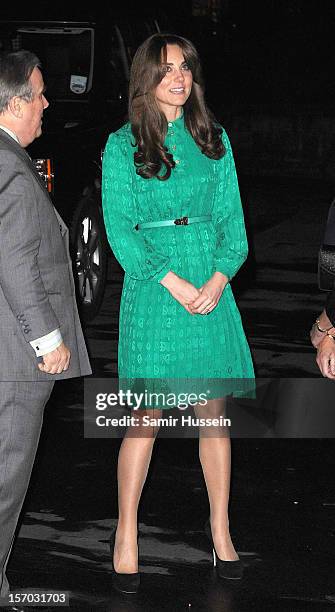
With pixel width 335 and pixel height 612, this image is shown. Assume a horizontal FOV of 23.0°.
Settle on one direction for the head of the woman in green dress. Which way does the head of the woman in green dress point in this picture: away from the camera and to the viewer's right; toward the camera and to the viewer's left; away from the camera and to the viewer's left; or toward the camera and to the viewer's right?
toward the camera and to the viewer's right

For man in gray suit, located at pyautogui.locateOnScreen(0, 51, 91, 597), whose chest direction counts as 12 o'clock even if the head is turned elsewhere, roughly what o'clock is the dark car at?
The dark car is roughly at 9 o'clock from the man in gray suit.

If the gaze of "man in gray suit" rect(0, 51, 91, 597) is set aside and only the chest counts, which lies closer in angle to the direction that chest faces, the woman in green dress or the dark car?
the woman in green dress

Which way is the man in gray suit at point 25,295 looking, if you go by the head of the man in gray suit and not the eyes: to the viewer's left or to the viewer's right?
to the viewer's right

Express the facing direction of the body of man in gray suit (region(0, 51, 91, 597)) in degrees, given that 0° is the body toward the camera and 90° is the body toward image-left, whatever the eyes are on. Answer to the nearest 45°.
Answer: approximately 270°

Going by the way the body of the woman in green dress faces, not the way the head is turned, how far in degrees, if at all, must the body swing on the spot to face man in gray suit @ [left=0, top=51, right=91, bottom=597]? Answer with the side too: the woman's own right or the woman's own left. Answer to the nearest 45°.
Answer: approximately 90° to the woman's own right

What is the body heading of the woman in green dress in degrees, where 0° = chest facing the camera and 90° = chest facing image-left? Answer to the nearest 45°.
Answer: approximately 315°
